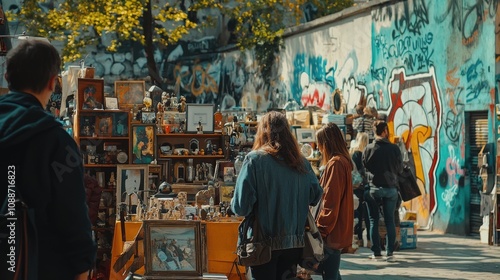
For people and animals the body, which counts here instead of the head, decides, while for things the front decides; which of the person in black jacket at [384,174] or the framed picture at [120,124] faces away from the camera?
the person in black jacket

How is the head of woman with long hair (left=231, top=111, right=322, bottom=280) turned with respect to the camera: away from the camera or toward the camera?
away from the camera

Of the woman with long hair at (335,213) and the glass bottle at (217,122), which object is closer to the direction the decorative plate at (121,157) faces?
the woman with long hair

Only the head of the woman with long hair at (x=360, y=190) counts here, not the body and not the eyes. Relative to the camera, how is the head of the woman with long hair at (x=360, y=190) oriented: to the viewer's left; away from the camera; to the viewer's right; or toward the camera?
away from the camera

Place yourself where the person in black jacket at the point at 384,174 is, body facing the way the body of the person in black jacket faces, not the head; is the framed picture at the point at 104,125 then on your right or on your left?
on your left

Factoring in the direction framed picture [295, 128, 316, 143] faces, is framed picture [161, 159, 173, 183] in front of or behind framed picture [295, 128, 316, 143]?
in front

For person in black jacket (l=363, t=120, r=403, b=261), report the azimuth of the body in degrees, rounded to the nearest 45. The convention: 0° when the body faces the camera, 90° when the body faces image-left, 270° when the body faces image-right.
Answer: approximately 180°
